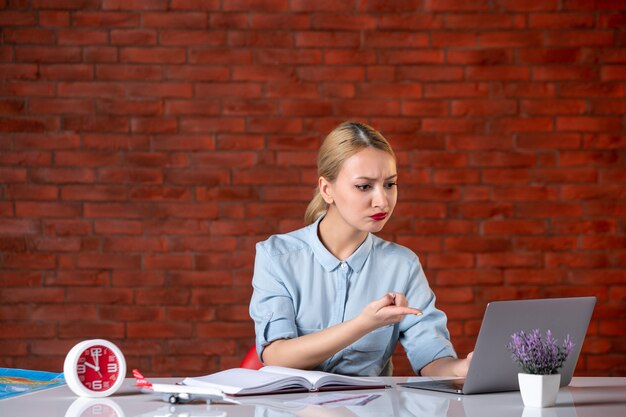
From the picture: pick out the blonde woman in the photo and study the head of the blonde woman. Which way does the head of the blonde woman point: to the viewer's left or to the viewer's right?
to the viewer's right

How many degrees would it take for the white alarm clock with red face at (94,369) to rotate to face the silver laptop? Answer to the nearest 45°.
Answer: approximately 45° to its left

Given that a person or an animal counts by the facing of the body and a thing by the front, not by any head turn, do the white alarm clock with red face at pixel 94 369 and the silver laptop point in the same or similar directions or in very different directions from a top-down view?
very different directions

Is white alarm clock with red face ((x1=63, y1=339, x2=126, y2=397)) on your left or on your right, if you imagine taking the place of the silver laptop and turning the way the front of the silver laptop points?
on your left

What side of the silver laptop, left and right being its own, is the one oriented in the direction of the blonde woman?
front

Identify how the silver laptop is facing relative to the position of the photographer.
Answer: facing away from the viewer and to the left of the viewer

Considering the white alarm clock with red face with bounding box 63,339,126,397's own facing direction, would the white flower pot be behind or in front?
in front
